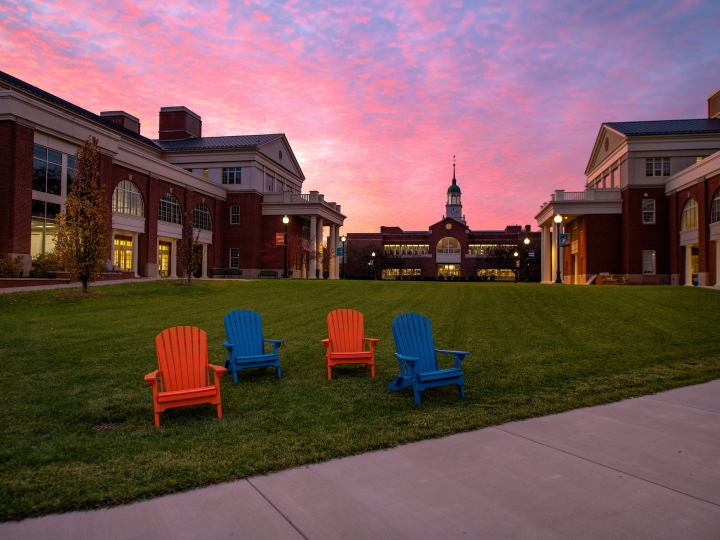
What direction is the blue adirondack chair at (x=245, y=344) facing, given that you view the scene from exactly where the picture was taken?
facing the viewer and to the right of the viewer

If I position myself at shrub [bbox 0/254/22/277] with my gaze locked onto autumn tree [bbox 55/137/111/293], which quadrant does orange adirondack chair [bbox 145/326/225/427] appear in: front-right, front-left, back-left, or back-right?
front-right

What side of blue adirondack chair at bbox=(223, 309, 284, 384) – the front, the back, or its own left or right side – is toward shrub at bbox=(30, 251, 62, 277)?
back

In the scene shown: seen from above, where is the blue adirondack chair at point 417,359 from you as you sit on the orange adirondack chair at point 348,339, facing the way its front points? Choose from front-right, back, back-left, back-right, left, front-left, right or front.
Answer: front-left

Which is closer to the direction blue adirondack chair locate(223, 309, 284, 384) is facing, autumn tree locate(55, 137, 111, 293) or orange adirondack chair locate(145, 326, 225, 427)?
the orange adirondack chair

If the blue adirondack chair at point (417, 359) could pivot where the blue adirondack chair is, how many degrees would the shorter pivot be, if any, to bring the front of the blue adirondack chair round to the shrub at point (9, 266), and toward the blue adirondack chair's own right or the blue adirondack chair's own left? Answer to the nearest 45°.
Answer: approximately 180°

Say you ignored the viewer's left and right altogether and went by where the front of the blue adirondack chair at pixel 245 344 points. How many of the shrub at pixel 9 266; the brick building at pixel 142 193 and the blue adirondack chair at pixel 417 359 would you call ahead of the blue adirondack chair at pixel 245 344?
1

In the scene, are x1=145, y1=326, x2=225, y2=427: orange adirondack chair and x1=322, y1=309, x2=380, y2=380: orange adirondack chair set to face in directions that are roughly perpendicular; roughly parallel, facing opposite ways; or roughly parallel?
roughly parallel

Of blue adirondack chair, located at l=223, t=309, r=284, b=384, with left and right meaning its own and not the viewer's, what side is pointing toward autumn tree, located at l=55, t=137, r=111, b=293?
back

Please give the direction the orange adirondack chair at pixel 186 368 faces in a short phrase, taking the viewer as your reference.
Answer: facing the viewer

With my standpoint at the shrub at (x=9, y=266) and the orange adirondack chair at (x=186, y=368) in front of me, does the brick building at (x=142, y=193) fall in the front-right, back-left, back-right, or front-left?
back-left

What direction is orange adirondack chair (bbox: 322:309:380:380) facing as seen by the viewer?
toward the camera

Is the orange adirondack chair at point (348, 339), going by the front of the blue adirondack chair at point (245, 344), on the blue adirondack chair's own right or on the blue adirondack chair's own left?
on the blue adirondack chair's own left

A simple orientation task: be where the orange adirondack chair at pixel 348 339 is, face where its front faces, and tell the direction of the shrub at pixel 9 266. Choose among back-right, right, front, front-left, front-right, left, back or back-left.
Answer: back-right

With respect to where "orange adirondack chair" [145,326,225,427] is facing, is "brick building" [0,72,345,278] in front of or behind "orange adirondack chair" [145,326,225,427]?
behind

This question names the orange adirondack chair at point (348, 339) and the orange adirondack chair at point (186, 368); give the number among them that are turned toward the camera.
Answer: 2

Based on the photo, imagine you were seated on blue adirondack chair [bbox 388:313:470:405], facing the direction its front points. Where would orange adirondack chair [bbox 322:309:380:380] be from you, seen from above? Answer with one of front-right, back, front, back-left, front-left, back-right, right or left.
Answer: back

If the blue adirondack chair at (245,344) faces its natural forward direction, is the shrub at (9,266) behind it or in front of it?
behind
